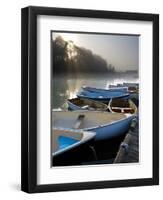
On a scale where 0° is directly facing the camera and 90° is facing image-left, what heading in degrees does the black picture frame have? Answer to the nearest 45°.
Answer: approximately 315°
